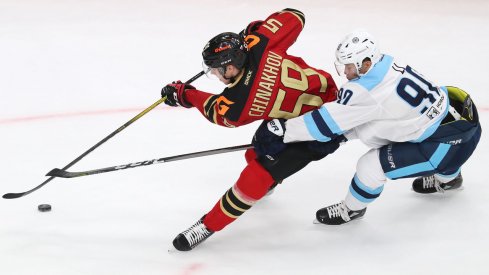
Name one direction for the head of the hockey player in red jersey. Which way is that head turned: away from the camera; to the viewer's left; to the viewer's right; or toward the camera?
to the viewer's left

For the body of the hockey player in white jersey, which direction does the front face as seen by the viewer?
to the viewer's left

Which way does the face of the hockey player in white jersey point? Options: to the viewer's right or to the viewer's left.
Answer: to the viewer's left

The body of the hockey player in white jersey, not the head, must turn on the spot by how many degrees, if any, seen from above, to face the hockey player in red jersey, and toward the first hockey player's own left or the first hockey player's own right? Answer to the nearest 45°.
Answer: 0° — they already face them
